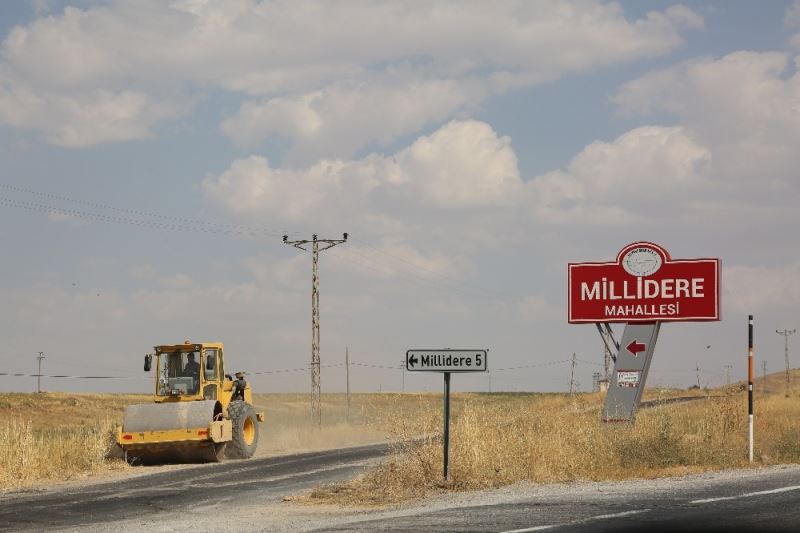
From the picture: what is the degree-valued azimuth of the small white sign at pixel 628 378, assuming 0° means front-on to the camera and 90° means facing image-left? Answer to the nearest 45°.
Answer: approximately 0°

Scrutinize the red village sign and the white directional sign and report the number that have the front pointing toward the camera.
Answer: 2

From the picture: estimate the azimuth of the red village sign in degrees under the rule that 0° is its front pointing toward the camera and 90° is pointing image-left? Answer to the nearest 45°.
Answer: approximately 0°

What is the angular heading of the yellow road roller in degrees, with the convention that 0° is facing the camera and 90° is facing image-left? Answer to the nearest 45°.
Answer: approximately 45°

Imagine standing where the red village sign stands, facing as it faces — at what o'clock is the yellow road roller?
The yellow road roller is roughly at 2 o'clock from the red village sign.

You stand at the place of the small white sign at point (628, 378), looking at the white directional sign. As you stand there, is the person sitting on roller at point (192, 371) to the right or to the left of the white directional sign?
right
